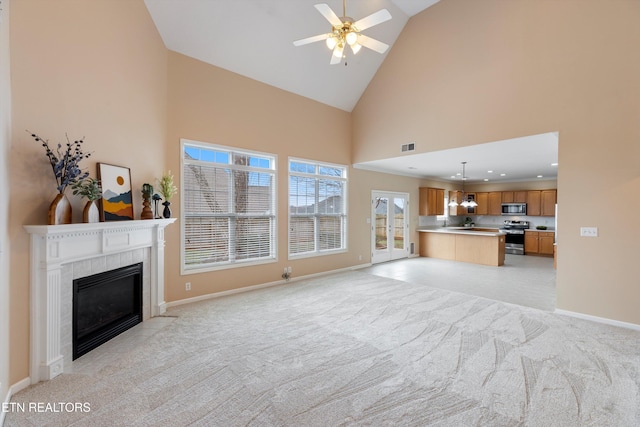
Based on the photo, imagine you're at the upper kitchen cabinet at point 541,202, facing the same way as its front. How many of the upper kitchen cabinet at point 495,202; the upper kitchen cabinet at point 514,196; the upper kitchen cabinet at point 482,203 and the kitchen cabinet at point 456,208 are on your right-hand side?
4

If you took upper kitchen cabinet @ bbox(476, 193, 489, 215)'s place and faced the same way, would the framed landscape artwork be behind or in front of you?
in front

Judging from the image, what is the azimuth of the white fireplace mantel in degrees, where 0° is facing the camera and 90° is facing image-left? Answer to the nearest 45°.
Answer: approximately 315°

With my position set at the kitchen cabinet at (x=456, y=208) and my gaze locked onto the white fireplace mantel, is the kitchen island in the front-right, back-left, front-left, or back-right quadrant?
front-left

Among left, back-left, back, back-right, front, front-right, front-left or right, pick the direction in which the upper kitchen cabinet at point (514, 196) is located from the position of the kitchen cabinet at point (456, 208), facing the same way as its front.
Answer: front-left

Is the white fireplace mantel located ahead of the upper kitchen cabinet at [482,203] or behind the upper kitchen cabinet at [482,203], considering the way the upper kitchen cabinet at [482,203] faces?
ahead

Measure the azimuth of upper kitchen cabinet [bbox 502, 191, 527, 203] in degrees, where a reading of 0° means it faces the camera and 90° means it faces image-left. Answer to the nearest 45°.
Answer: approximately 0°

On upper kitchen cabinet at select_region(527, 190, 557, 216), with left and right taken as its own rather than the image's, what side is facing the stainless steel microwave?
right

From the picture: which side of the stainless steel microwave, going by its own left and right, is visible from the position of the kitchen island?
front

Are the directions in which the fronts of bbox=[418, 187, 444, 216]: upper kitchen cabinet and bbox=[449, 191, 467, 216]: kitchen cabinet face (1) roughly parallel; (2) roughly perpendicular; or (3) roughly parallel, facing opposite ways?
roughly parallel

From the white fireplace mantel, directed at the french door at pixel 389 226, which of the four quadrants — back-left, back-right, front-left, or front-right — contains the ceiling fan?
front-right

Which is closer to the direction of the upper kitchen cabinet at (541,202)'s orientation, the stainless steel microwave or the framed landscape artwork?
the framed landscape artwork

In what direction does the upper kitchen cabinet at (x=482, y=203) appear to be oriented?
toward the camera

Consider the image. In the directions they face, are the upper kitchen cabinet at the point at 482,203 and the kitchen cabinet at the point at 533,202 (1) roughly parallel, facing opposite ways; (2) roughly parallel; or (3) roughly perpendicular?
roughly parallel

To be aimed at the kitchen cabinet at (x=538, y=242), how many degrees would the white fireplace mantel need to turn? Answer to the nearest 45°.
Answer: approximately 45° to its left

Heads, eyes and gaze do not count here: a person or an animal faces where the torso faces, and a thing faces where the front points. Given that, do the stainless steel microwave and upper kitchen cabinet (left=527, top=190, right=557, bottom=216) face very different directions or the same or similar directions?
same or similar directions

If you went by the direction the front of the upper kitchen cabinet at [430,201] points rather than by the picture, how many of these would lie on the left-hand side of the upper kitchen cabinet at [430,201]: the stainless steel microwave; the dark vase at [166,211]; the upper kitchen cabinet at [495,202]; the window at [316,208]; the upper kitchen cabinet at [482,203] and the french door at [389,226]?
3

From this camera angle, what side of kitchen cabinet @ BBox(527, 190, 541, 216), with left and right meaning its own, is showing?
front

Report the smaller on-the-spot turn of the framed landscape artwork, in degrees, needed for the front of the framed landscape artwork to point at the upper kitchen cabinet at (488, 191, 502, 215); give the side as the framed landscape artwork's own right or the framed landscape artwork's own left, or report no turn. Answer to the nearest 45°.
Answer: approximately 45° to the framed landscape artwork's own left

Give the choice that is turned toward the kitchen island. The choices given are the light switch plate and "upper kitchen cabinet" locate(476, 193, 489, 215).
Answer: the upper kitchen cabinet
